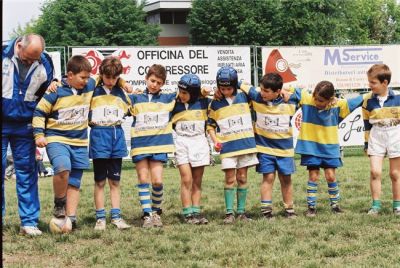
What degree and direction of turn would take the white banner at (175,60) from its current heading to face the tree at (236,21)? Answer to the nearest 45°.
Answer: approximately 180°

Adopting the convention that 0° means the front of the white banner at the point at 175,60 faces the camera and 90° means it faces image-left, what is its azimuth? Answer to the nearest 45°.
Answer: approximately 0°

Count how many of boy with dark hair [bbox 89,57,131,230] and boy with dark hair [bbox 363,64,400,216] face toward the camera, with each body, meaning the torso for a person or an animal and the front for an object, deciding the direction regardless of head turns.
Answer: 2

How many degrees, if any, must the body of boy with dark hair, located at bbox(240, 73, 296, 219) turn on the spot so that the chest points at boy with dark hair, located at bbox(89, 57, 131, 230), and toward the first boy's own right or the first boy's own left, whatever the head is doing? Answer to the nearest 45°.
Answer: approximately 90° to the first boy's own right

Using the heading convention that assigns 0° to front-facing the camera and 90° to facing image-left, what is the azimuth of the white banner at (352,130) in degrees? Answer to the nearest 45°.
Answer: approximately 0°

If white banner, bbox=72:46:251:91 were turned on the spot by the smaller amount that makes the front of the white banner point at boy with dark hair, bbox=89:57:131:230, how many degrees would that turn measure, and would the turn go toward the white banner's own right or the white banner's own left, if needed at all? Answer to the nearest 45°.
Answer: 0° — it already faces them

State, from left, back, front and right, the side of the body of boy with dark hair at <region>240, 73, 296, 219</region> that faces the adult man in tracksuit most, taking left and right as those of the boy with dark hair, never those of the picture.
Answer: right
